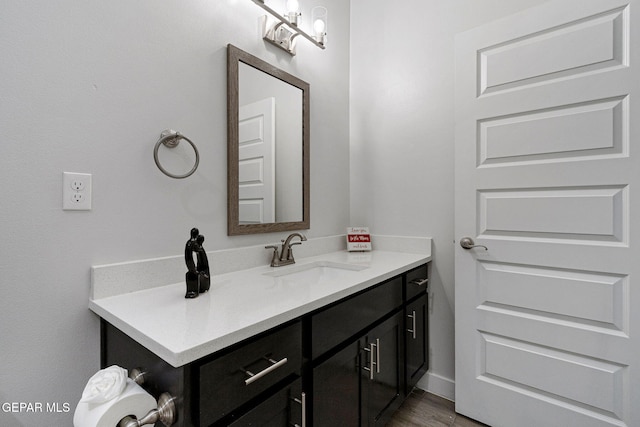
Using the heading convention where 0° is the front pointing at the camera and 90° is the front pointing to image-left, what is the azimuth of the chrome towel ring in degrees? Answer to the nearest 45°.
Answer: approximately 315°

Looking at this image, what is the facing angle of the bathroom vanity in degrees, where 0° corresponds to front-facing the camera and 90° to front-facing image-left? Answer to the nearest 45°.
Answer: approximately 315°

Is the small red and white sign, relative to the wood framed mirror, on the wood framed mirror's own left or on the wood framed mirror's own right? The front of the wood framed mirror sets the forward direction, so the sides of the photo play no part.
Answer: on the wood framed mirror's own left

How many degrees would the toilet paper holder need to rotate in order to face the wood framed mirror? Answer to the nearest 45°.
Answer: approximately 180°

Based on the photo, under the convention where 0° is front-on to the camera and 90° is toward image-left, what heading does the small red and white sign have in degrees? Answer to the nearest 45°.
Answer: approximately 0°

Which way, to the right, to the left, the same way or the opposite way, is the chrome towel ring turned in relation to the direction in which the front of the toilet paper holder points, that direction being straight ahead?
to the left
